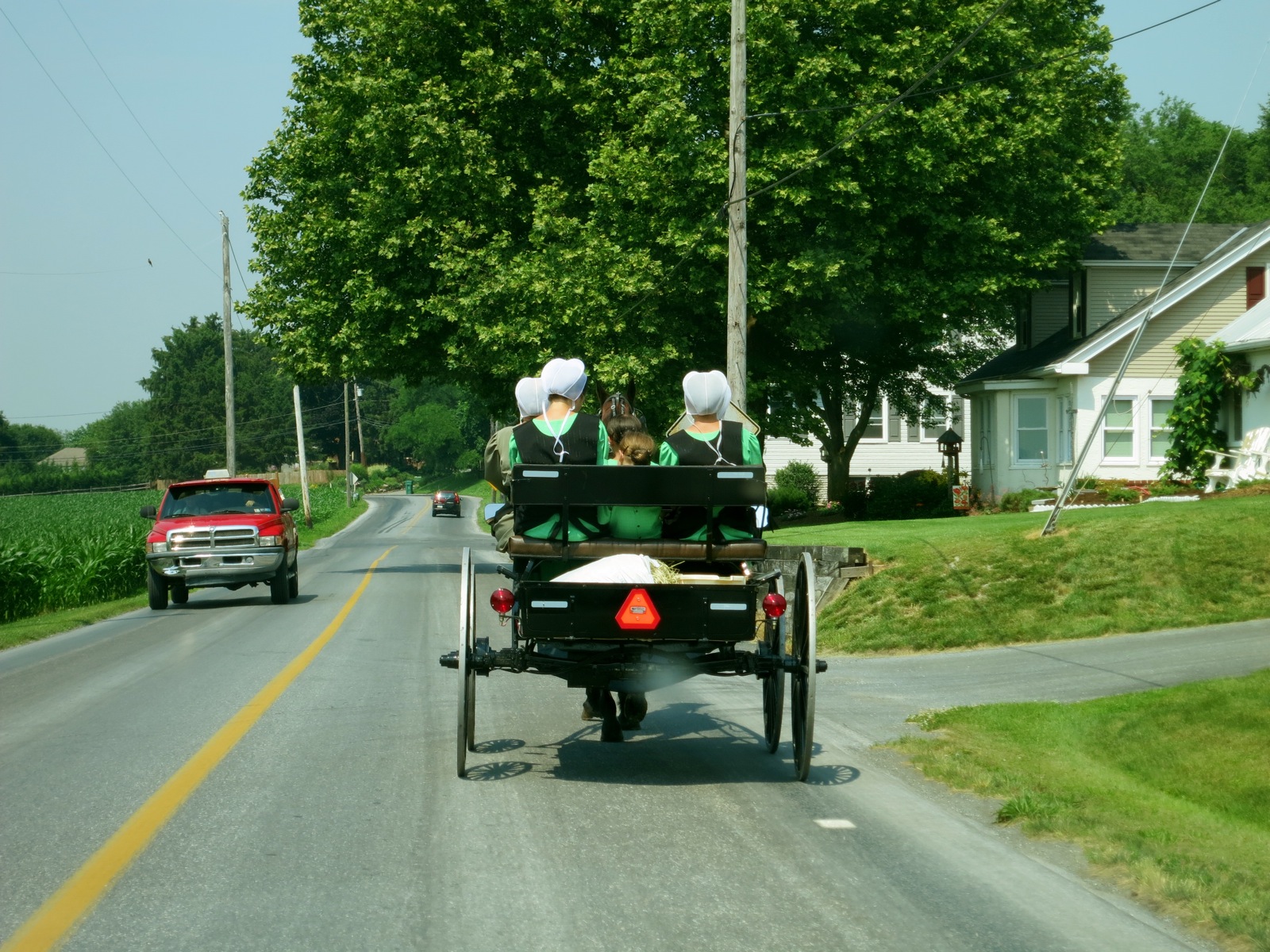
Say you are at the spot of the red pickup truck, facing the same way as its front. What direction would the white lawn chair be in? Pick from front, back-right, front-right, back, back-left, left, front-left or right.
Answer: left

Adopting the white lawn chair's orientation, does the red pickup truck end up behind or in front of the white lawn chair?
in front

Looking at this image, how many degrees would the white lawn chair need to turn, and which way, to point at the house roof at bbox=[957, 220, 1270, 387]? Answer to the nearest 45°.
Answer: approximately 90° to its right

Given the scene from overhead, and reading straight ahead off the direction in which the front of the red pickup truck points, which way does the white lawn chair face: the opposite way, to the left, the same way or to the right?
to the right

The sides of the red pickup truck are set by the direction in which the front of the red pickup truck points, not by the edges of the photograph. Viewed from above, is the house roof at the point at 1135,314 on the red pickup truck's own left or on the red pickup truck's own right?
on the red pickup truck's own left

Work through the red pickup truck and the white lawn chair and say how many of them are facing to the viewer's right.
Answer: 0

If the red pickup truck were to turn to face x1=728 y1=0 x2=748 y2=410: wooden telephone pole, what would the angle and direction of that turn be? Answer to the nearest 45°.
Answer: approximately 90° to its left

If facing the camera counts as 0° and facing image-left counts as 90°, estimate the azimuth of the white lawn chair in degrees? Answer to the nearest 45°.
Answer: approximately 45°

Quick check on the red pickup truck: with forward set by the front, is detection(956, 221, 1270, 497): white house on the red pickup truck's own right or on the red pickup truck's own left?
on the red pickup truck's own left

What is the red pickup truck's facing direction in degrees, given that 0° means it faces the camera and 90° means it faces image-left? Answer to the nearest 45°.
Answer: approximately 0°
